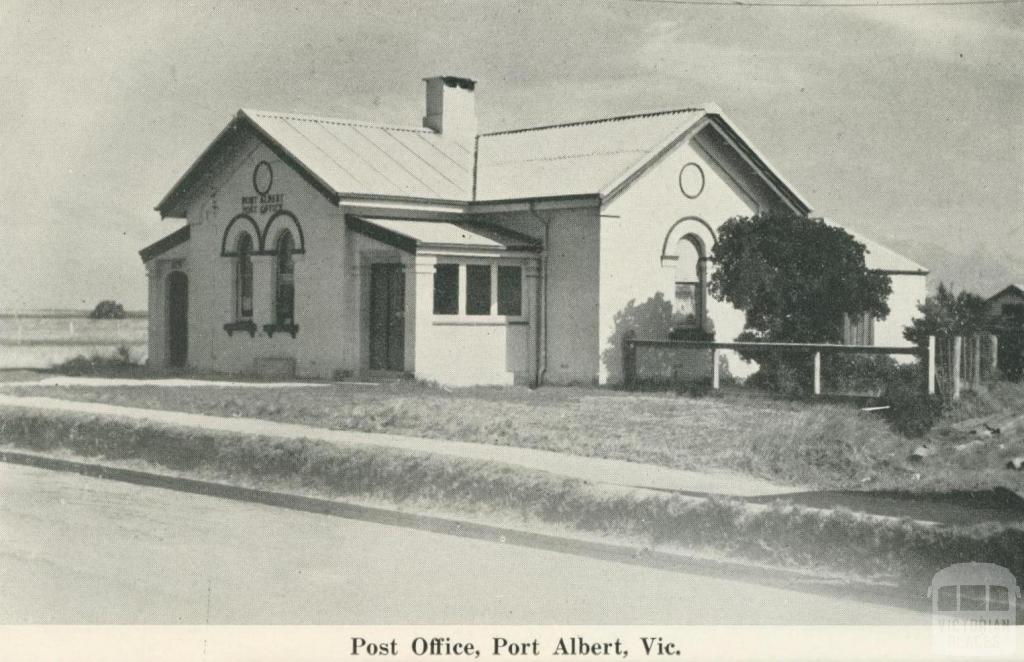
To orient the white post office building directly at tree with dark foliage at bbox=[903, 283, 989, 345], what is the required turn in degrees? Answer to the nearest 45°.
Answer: approximately 135° to its left

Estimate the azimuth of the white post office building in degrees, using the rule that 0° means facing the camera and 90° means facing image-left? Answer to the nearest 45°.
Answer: approximately 45°

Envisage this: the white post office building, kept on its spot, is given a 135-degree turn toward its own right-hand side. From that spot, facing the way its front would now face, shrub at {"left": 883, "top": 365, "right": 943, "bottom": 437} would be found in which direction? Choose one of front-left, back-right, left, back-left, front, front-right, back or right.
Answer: back-right

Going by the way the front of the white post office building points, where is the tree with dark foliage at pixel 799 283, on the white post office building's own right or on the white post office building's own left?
on the white post office building's own left

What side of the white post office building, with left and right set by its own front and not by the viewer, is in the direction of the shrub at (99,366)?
right

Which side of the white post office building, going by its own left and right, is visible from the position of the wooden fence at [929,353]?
left
